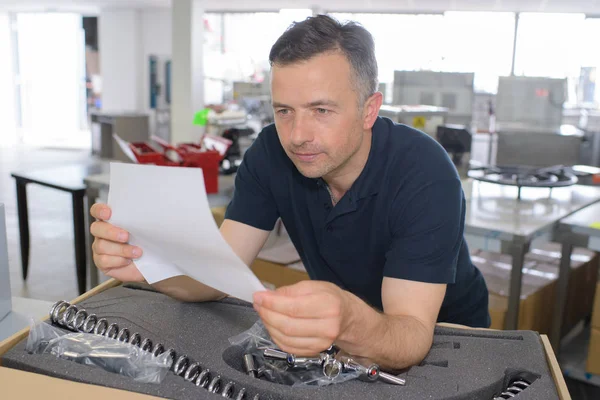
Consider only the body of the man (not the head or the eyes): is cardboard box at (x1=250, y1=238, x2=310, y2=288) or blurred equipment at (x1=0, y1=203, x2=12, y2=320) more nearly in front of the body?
the blurred equipment

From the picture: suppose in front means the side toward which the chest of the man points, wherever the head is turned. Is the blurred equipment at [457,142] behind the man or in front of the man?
behind

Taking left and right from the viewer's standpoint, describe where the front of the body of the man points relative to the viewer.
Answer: facing the viewer and to the left of the viewer

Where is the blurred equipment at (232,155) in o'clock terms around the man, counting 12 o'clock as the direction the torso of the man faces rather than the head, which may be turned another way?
The blurred equipment is roughly at 4 o'clock from the man.

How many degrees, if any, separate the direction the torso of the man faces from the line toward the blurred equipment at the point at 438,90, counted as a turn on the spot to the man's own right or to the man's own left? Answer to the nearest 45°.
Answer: approximately 135° to the man's own right

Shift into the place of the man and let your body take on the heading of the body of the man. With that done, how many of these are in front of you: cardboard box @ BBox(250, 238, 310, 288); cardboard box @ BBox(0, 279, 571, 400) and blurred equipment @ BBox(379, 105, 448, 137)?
1

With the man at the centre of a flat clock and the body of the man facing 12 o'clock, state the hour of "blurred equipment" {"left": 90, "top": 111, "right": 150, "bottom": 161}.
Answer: The blurred equipment is roughly at 4 o'clock from the man.

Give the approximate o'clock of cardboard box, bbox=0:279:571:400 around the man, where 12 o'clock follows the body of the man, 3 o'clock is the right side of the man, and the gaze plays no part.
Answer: The cardboard box is roughly at 12 o'clock from the man.

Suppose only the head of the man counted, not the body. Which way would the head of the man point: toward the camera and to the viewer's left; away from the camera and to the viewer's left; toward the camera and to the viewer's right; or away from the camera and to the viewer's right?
toward the camera and to the viewer's left
